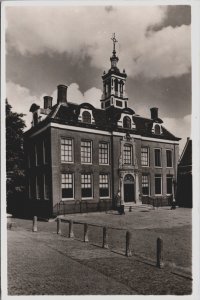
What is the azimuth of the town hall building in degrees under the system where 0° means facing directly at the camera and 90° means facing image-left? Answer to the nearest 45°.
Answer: approximately 315°
